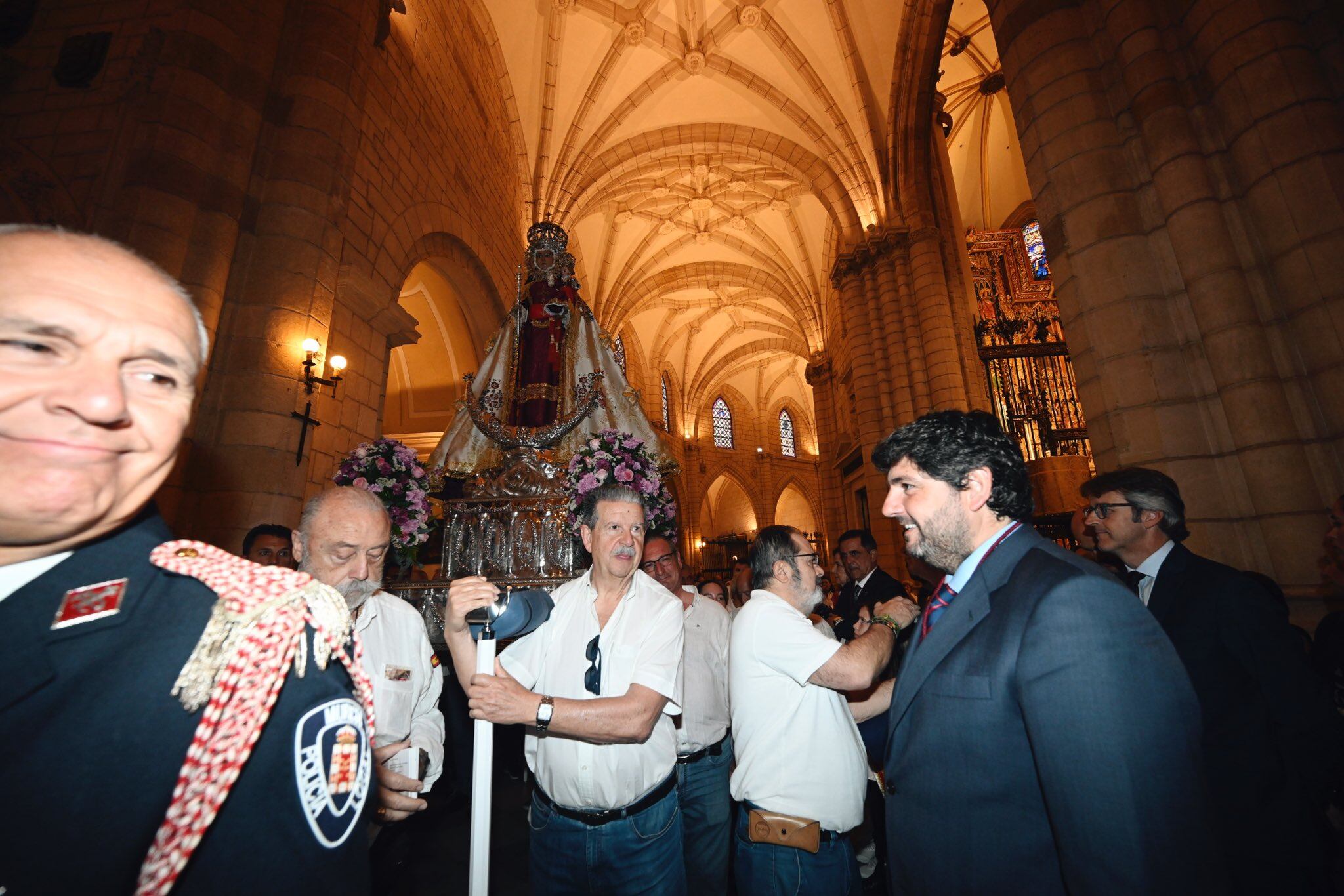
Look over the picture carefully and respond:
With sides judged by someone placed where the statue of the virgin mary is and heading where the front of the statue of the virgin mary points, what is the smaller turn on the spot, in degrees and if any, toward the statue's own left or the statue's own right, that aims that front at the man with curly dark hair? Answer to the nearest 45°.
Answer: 0° — it already faces them

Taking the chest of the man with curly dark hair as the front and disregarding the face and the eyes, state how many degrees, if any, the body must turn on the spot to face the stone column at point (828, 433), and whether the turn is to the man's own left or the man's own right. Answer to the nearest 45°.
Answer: approximately 90° to the man's own right

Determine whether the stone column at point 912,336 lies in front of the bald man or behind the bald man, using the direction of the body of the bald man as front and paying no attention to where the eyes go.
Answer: behind

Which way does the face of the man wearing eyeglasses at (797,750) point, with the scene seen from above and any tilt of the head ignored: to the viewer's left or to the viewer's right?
to the viewer's right

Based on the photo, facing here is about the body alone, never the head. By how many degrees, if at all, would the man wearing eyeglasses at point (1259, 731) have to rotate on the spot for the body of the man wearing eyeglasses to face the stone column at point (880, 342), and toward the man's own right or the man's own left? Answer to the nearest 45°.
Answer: approximately 45° to the man's own right

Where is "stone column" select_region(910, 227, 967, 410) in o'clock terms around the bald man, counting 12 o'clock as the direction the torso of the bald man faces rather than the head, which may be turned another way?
The stone column is roughly at 7 o'clock from the bald man.

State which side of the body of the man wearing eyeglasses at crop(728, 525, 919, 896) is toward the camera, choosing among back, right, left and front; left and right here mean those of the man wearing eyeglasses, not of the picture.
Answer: right

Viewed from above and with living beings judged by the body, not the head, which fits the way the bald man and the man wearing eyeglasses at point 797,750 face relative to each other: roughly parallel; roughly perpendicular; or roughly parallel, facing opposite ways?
roughly perpendicular

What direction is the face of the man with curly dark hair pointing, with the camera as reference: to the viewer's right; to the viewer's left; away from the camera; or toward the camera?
to the viewer's left

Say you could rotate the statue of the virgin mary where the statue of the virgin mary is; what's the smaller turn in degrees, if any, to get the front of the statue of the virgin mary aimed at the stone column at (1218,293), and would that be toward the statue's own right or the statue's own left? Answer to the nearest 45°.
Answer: approximately 45° to the statue's own left

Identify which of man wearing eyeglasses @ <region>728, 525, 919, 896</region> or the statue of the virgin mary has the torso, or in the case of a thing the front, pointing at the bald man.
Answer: the statue of the virgin mary

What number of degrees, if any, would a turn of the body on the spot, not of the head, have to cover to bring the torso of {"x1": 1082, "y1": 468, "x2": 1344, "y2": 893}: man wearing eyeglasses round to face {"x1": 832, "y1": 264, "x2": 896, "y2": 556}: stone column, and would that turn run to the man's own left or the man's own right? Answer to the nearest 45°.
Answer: approximately 45° to the man's own right

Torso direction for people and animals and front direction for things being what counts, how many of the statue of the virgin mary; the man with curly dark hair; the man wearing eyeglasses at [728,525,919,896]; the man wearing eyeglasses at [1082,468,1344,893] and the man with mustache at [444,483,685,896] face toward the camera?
2

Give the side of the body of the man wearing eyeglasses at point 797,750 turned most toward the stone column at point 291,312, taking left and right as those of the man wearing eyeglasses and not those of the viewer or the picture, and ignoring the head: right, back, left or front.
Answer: back
